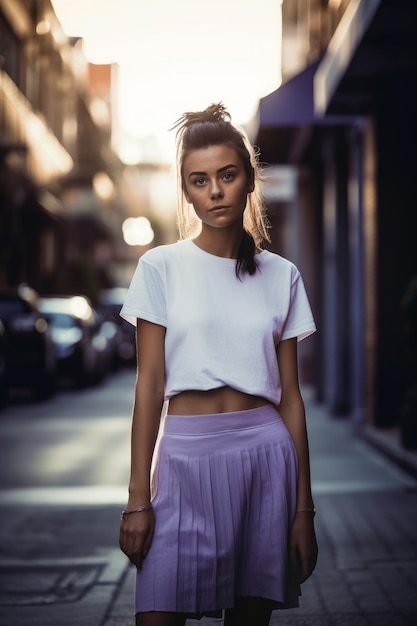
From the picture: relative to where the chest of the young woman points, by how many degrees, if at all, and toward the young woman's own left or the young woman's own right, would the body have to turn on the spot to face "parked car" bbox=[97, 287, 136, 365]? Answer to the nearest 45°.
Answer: approximately 180°

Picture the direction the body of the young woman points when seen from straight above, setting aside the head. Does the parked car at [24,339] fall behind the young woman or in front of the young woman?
behind

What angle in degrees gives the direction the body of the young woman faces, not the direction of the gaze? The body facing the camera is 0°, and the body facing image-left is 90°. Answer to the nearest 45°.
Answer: approximately 0°

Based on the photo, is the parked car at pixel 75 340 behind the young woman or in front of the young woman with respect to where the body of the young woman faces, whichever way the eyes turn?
behind

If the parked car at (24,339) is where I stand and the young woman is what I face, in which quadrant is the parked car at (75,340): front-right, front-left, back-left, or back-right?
back-left
